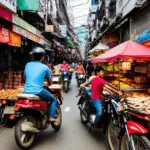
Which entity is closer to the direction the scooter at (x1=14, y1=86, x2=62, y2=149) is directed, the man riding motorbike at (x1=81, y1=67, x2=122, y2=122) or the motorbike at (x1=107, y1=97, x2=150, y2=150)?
the man riding motorbike

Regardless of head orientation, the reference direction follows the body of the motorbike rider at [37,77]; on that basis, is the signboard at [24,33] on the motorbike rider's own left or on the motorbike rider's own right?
on the motorbike rider's own left

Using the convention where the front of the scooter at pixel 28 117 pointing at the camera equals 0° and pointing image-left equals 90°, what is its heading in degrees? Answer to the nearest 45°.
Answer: approximately 225°

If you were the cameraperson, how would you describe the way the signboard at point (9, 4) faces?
facing the viewer and to the right of the viewer

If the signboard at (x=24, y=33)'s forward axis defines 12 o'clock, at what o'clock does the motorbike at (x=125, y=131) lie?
The motorbike is roughly at 1 o'clock from the signboard.

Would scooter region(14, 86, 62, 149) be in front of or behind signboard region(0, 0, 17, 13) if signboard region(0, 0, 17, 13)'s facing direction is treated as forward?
in front

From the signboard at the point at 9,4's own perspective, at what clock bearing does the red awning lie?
The red awning is roughly at 12 o'clock from the signboard.

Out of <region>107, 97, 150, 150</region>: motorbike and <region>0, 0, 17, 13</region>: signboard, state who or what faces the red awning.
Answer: the signboard

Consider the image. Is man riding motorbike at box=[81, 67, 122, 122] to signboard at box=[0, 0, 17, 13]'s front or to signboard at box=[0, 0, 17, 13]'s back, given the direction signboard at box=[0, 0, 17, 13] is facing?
to the front

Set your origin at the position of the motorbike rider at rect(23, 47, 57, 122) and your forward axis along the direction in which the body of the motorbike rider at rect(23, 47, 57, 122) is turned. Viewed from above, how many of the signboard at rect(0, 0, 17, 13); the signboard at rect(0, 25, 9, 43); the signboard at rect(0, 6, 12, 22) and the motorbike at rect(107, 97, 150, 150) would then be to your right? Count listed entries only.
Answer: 1

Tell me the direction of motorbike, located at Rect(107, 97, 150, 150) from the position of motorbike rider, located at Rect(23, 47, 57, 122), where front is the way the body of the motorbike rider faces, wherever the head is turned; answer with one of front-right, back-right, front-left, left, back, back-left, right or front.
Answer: right
